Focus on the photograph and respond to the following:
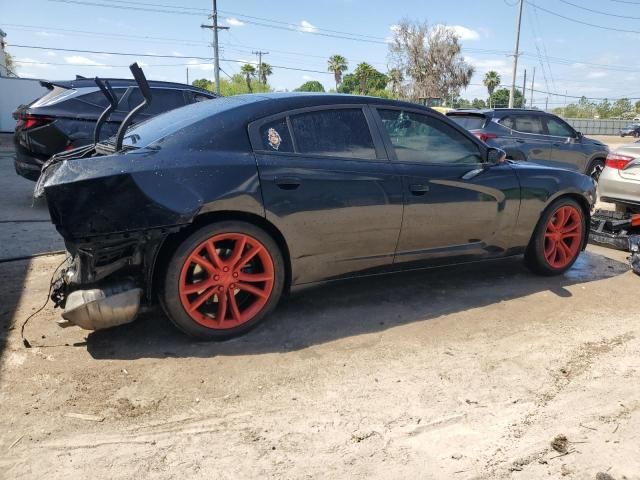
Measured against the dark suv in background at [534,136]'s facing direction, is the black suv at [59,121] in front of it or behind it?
behind

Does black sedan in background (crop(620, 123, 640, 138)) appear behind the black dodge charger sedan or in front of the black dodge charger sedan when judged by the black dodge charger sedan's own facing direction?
in front

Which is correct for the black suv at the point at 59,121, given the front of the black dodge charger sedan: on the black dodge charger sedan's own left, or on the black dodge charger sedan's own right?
on the black dodge charger sedan's own left

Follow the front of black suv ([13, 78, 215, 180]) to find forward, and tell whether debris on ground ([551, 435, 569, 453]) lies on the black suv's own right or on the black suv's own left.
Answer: on the black suv's own right

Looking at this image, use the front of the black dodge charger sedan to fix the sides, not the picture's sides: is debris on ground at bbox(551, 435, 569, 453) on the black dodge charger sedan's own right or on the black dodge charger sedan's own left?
on the black dodge charger sedan's own right

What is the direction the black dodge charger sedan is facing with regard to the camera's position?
facing away from the viewer and to the right of the viewer

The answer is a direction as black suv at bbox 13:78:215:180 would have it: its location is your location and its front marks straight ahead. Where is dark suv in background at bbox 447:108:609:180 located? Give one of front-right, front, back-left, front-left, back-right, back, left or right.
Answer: front-right

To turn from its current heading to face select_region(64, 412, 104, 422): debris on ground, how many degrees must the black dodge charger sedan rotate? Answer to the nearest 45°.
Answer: approximately 180°

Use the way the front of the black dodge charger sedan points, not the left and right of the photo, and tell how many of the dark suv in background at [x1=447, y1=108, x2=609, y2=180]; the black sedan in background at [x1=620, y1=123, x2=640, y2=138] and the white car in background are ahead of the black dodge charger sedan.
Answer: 3

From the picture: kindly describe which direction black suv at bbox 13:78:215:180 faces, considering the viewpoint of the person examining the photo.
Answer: facing away from the viewer and to the right of the viewer

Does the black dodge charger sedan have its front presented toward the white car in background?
yes

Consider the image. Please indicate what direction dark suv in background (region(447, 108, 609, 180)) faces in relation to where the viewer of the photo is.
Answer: facing away from the viewer and to the right of the viewer

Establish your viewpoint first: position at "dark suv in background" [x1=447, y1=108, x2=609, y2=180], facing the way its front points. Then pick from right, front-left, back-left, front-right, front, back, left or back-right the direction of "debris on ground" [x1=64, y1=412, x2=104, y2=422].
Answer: back-right

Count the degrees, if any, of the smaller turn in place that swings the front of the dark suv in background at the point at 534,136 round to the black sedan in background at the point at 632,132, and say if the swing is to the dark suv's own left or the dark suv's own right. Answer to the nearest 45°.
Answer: approximately 45° to the dark suv's own left

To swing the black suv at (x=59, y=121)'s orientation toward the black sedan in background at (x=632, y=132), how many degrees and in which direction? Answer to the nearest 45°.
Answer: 0° — it already faces it
